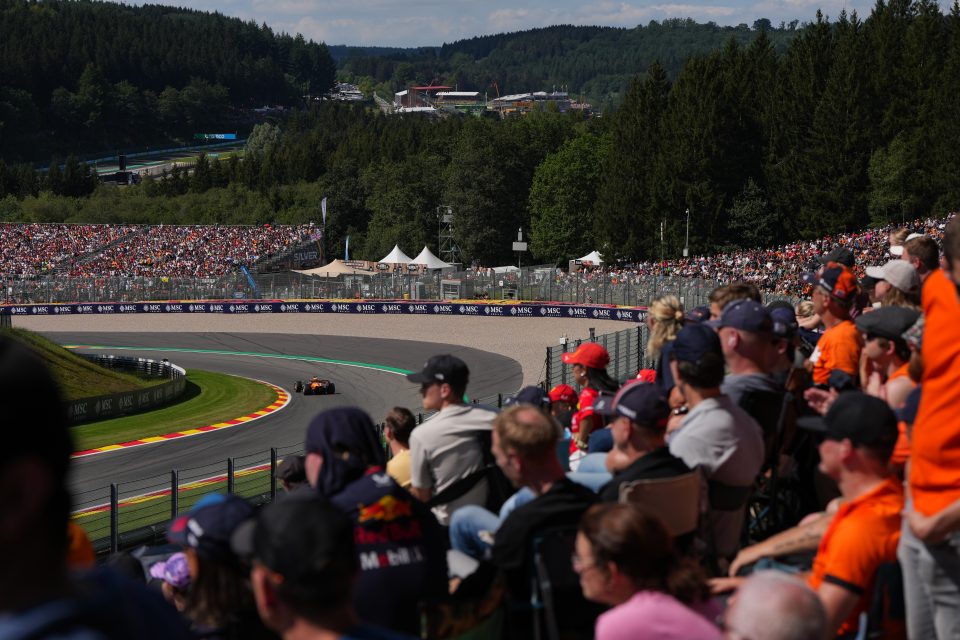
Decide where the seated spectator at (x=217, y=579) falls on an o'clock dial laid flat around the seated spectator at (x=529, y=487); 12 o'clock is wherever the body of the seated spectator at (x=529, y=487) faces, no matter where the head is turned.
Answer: the seated spectator at (x=217, y=579) is roughly at 9 o'clock from the seated spectator at (x=529, y=487).

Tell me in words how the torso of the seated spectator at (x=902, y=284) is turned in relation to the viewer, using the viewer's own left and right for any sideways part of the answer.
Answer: facing to the left of the viewer

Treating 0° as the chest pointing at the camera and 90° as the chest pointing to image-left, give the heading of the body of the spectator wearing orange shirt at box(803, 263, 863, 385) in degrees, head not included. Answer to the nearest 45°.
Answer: approximately 90°

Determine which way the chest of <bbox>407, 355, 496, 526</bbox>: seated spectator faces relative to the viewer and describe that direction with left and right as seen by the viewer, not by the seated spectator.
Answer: facing away from the viewer and to the left of the viewer

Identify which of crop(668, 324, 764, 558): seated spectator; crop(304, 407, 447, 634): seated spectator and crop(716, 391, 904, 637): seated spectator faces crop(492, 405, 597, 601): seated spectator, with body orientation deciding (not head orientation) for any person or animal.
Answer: crop(716, 391, 904, 637): seated spectator

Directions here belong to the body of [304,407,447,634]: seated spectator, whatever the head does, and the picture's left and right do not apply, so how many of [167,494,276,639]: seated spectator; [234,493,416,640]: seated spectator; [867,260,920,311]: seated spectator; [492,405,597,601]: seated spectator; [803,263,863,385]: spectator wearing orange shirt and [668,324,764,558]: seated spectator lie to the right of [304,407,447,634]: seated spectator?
4

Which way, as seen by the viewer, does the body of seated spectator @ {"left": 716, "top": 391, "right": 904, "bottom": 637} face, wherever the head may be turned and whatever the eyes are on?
to the viewer's left

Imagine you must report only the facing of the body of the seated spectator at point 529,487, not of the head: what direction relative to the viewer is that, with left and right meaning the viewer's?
facing away from the viewer and to the left of the viewer

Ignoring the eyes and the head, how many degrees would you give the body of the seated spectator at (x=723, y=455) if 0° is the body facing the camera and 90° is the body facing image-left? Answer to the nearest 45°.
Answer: approximately 135°

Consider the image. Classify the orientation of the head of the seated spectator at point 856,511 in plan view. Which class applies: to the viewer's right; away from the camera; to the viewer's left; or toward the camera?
to the viewer's left

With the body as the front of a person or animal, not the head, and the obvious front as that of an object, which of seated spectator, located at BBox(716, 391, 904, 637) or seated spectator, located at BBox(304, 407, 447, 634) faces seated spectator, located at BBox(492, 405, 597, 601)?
seated spectator, located at BBox(716, 391, 904, 637)

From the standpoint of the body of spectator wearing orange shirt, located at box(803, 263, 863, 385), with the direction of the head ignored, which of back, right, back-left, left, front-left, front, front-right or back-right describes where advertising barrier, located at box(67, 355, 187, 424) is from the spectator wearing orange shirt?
front-right

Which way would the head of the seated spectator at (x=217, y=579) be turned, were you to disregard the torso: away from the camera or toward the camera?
away from the camera

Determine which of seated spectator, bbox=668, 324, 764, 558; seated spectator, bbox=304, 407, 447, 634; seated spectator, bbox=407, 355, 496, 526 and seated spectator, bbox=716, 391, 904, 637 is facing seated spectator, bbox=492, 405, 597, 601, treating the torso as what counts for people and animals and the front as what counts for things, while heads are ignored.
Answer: seated spectator, bbox=716, 391, 904, 637

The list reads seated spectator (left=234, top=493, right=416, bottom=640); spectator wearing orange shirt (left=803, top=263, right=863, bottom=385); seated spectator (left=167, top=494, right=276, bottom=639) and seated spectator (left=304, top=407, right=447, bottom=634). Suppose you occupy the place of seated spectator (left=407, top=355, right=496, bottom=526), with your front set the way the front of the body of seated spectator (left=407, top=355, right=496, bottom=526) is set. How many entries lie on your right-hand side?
1

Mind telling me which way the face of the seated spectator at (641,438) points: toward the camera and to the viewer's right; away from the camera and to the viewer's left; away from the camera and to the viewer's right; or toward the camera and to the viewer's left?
away from the camera and to the viewer's left

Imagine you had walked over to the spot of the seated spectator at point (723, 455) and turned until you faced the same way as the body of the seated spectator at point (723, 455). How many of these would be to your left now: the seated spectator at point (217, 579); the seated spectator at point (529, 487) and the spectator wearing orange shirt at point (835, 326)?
2
